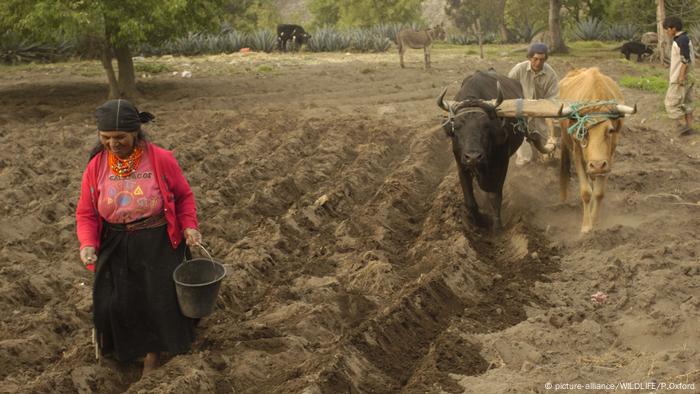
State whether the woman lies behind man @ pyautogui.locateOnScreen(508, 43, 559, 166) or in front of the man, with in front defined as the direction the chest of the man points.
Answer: in front

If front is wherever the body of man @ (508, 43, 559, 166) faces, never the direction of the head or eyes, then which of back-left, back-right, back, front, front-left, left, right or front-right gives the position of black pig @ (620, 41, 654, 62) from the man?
back

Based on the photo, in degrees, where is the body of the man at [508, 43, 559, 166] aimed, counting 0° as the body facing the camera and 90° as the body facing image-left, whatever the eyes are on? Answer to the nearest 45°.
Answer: approximately 0°

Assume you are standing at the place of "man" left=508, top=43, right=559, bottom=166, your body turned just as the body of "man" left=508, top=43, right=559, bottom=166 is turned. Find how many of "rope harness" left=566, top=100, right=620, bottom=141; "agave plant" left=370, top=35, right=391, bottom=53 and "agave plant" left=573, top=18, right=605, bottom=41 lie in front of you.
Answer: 1

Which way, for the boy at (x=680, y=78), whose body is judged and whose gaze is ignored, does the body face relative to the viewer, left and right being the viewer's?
facing to the left of the viewer
